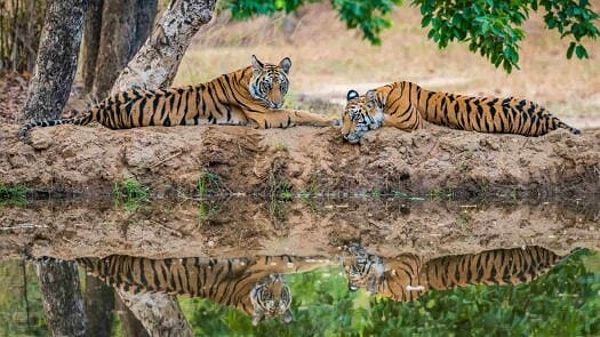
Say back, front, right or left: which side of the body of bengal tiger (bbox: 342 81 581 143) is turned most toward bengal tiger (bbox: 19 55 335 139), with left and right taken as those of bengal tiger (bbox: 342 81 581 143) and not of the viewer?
front

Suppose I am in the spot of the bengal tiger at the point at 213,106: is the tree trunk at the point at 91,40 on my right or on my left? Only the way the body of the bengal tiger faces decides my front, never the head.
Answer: on my left

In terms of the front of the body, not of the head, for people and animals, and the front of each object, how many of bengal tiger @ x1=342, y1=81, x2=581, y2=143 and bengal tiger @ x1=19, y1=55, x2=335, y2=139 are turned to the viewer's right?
1

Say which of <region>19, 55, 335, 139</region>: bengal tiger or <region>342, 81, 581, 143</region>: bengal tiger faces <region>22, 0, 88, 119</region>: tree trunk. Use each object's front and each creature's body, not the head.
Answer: <region>342, 81, 581, 143</region>: bengal tiger

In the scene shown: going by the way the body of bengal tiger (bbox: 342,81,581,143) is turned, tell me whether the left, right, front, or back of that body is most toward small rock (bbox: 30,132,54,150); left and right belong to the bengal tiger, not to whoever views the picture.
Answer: front

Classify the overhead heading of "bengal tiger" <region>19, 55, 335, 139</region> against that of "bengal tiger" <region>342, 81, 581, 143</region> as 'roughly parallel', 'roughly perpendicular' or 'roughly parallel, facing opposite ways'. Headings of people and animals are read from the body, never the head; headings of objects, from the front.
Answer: roughly parallel, facing opposite ways

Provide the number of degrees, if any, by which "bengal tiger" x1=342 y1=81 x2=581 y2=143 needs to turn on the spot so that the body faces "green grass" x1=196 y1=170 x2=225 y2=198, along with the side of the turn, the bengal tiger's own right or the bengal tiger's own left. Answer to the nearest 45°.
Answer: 0° — it already faces it

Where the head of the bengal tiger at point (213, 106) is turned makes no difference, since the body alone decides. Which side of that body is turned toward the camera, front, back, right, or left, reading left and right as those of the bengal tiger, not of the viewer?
right

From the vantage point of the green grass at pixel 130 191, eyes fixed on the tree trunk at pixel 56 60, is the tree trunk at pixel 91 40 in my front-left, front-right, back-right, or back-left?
front-right

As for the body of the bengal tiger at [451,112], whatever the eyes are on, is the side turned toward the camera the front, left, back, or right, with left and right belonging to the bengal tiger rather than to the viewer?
left
